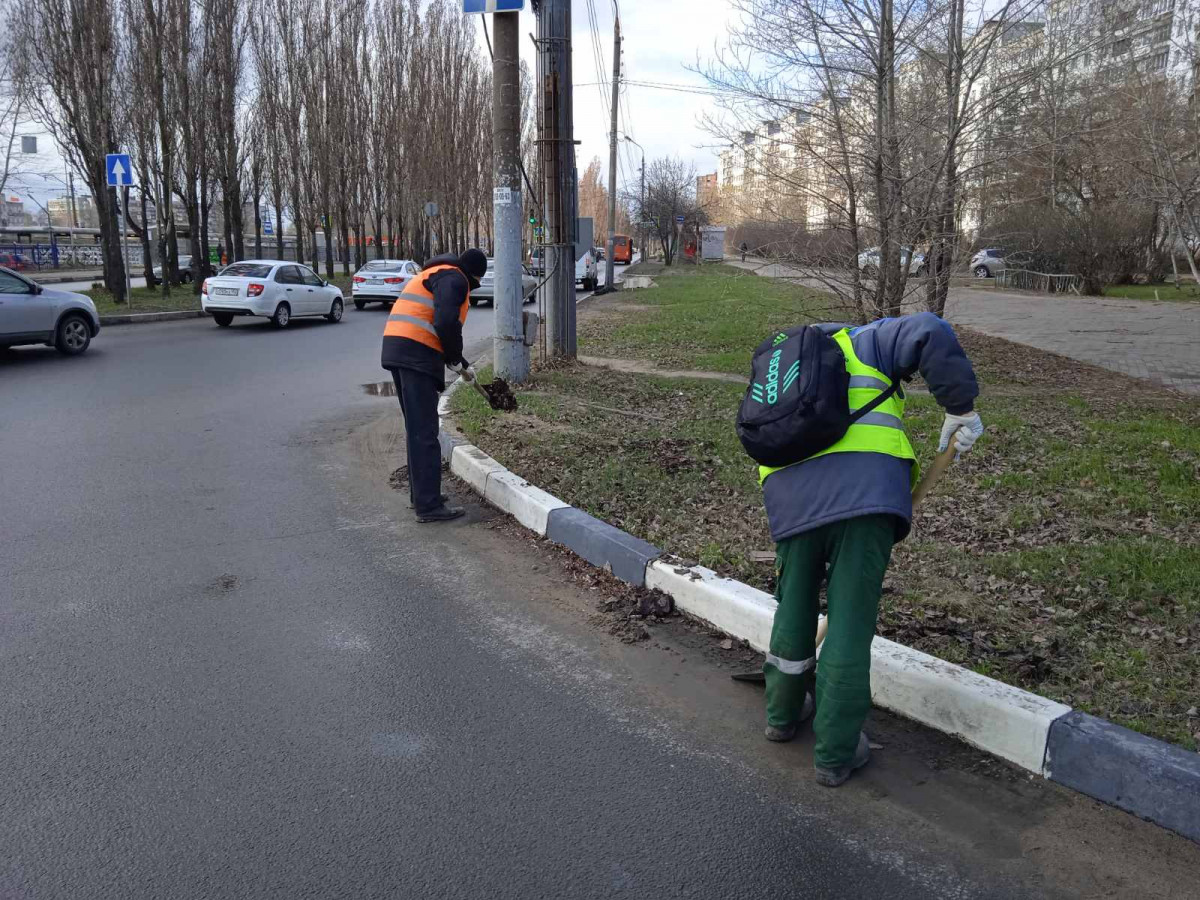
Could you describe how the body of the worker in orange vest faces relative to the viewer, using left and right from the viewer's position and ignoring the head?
facing to the right of the viewer

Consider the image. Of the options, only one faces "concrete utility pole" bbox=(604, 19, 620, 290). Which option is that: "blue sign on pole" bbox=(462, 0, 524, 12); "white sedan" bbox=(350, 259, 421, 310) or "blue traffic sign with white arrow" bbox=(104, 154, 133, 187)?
the white sedan

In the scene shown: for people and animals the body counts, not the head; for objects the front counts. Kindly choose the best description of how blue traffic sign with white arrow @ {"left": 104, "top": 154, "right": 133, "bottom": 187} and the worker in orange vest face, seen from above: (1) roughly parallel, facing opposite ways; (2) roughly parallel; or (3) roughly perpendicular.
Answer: roughly perpendicular

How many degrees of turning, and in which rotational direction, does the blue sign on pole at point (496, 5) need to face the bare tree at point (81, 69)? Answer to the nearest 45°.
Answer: approximately 135° to its right

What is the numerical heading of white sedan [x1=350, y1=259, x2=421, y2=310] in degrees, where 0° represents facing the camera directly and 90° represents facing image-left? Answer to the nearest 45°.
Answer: approximately 225°

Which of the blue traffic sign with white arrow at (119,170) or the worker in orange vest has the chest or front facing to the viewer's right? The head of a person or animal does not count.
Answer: the worker in orange vest

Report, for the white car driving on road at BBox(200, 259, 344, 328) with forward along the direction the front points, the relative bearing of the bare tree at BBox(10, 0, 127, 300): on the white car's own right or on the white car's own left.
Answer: on the white car's own left

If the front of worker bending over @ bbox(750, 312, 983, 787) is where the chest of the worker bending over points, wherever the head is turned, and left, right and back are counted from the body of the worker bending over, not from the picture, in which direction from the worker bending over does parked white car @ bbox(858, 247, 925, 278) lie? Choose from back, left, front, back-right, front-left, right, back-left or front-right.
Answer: front-left

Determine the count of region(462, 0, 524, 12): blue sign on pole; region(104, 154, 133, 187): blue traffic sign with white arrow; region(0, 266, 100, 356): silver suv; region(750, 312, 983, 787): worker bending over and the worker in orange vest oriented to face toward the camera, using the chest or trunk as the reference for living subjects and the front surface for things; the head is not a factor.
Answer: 2

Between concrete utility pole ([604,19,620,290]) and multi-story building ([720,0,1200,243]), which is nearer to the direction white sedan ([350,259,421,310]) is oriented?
the concrete utility pole

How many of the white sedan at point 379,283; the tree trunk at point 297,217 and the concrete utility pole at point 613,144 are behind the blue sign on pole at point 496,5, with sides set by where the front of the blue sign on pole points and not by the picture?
3

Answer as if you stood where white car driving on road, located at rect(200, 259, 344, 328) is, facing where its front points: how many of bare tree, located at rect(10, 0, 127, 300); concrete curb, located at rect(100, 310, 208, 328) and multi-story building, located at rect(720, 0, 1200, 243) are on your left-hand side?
2

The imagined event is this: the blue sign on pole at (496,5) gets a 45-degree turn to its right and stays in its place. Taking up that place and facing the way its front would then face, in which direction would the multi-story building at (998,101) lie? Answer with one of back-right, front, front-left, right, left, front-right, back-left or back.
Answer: back-left

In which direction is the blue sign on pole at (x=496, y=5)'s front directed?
toward the camera
